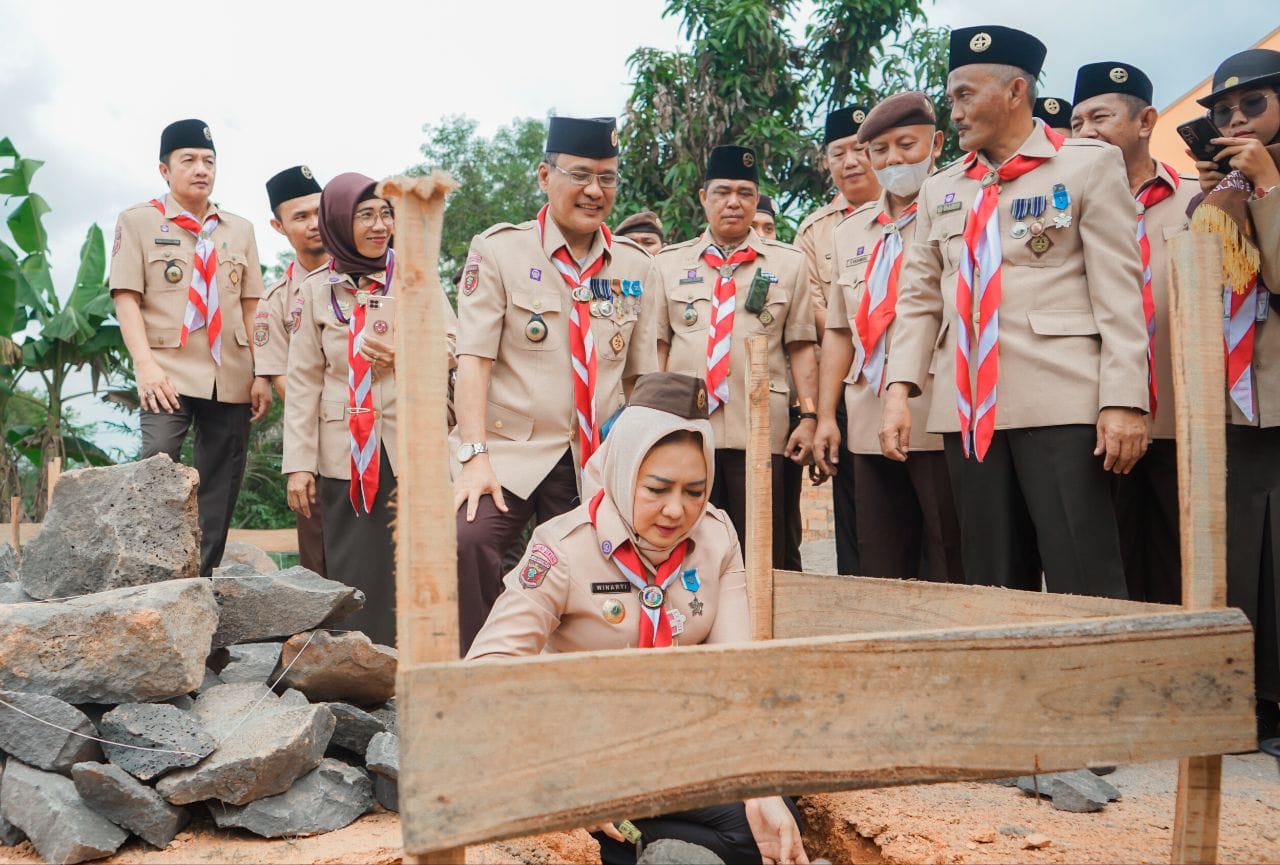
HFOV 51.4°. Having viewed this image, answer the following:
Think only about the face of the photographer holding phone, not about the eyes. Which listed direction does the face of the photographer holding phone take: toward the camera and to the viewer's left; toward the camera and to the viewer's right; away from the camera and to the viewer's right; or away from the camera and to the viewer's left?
toward the camera and to the viewer's left

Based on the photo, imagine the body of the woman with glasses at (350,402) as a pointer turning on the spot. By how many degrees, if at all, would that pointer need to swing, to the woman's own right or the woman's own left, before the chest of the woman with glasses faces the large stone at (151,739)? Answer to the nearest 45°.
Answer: approximately 45° to the woman's own right

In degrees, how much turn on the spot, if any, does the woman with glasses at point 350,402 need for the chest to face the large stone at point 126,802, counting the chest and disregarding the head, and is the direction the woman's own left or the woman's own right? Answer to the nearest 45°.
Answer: approximately 45° to the woman's own right

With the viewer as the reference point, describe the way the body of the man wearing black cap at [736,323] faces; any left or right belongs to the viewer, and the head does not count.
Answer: facing the viewer

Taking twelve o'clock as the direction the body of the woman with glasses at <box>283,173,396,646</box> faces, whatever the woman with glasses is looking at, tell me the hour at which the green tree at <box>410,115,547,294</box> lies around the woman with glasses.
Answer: The green tree is roughly at 8 o'clock from the woman with glasses.

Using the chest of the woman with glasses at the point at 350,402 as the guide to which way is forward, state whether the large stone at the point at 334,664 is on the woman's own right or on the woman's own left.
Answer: on the woman's own right

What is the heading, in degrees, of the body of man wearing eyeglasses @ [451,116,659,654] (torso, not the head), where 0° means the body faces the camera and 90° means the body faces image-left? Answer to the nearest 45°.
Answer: approximately 315°

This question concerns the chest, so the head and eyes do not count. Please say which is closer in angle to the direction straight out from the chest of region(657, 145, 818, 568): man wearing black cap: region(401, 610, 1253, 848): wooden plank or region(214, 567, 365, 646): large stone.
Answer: the wooden plank

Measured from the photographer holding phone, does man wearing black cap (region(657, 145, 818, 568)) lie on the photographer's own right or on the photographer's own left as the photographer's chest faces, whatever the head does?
on the photographer's own right

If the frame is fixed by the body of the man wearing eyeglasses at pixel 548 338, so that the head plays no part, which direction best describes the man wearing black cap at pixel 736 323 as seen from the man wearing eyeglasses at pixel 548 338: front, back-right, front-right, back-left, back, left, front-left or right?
left

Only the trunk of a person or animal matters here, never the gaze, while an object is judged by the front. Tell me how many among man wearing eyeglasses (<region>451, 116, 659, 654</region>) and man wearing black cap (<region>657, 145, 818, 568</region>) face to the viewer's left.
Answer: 0

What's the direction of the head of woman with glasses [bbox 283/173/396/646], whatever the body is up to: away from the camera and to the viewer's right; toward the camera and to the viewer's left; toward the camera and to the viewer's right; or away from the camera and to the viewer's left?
toward the camera and to the viewer's right

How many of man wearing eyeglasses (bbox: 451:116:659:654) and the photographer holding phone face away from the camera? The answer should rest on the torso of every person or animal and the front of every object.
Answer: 0

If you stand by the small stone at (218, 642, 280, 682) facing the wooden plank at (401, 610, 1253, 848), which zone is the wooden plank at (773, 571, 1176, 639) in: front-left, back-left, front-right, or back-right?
front-left

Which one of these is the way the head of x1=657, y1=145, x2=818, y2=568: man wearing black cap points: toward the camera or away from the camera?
toward the camera

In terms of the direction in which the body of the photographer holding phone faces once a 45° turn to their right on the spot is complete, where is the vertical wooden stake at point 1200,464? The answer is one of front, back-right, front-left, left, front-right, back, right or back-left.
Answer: left
